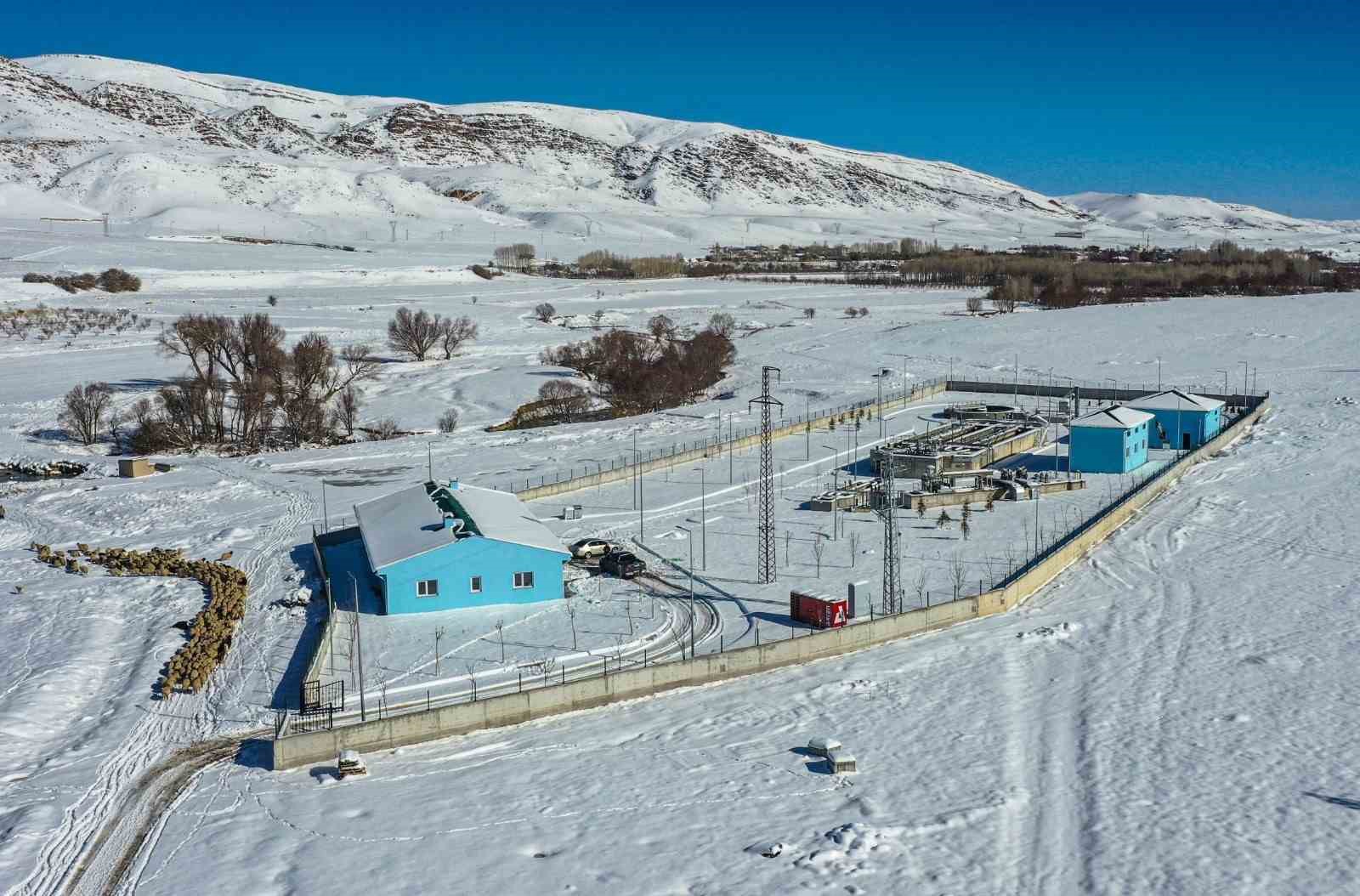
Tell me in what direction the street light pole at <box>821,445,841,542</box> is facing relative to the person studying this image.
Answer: facing to the left of the viewer

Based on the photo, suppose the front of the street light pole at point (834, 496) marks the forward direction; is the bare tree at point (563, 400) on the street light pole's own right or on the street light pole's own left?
on the street light pole's own right

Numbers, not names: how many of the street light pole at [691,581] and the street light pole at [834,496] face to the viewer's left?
2

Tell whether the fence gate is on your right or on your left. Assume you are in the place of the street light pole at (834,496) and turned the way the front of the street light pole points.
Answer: on your left

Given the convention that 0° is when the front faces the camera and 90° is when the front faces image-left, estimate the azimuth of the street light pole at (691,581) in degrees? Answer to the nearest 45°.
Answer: approximately 90°

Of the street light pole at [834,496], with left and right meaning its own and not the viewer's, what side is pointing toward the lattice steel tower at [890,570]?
left

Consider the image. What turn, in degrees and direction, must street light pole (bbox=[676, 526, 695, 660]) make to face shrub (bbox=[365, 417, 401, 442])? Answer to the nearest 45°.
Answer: approximately 45° to its right

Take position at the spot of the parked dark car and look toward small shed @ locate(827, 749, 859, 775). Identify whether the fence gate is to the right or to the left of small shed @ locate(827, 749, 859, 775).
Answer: right

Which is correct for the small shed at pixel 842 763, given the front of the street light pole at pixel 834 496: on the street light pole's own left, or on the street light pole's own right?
on the street light pole's own left
